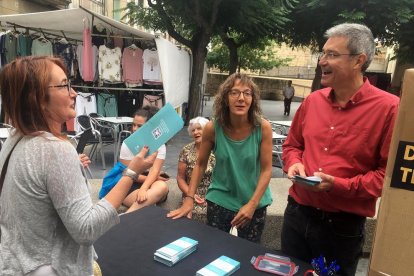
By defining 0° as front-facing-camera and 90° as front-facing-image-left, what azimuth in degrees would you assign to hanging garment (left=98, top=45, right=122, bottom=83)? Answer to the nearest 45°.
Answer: approximately 0°

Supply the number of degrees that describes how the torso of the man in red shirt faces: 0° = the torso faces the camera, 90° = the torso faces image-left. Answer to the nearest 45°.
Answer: approximately 45°

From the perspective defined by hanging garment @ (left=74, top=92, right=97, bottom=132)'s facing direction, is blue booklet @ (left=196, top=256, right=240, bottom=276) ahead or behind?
ahead

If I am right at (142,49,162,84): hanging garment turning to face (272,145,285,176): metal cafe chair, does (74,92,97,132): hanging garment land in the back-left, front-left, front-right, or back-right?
back-right

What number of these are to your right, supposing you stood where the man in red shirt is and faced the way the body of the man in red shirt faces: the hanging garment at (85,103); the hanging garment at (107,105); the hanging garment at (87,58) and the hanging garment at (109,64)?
4

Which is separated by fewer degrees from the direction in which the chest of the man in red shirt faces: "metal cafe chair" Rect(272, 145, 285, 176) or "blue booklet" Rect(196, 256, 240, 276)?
the blue booklet

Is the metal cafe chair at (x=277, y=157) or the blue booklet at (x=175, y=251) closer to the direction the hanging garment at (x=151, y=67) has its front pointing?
the blue booklet

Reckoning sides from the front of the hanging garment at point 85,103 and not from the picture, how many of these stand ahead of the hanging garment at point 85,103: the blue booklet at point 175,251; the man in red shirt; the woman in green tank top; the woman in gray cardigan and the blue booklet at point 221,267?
5

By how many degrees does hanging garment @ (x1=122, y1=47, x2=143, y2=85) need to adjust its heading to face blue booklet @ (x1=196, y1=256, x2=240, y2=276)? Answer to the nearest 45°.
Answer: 0° — it already faces it

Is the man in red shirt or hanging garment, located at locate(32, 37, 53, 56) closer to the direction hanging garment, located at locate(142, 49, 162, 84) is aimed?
the man in red shirt

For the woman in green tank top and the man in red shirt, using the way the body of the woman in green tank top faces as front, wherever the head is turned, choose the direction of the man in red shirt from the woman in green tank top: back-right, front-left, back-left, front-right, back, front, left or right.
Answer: front-left

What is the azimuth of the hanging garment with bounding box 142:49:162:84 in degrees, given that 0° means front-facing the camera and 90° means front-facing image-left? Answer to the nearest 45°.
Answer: approximately 0°

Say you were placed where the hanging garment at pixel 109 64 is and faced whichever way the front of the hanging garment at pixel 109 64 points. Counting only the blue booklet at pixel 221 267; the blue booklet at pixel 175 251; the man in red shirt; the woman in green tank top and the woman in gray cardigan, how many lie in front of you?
5

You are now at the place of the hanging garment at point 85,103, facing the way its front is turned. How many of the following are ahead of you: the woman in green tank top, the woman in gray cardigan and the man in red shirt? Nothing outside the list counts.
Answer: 3
